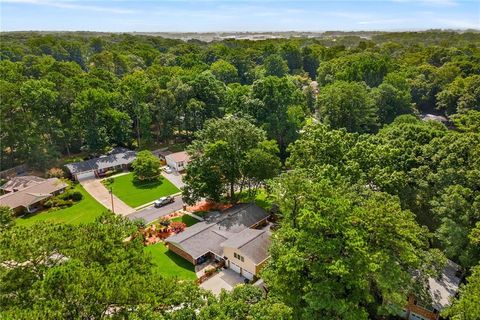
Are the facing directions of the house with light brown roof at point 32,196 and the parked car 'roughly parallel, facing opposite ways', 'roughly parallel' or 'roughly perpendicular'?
roughly perpendicular

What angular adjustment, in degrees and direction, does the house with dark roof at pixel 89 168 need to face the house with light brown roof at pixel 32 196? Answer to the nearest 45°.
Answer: approximately 90° to its right

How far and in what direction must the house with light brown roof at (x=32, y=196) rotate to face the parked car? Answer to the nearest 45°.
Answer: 0° — it already faces it

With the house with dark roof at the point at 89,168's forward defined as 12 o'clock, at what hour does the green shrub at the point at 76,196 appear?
The green shrub is roughly at 2 o'clock from the house with dark roof.
